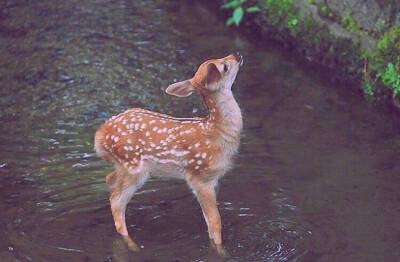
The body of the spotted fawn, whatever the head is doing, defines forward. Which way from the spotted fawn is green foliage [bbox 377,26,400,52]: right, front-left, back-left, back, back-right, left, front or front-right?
front-left

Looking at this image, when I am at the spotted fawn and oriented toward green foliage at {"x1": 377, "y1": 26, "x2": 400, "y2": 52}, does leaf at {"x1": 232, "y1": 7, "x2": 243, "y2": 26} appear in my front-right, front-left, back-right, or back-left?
front-left

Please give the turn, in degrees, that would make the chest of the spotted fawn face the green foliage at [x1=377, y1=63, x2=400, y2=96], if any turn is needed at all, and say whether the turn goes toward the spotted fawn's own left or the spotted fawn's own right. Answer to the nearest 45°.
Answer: approximately 45° to the spotted fawn's own left

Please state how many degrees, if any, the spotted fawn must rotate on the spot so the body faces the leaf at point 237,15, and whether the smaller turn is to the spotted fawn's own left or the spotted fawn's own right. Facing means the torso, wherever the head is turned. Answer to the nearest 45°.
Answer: approximately 90° to the spotted fawn's own left

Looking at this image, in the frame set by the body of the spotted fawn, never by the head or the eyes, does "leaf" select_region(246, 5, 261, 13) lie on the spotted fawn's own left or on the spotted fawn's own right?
on the spotted fawn's own left

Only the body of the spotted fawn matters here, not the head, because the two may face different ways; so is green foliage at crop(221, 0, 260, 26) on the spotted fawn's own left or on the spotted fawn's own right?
on the spotted fawn's own left

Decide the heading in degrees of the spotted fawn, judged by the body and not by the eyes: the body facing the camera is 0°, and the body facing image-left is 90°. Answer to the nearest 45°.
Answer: approximately 270°

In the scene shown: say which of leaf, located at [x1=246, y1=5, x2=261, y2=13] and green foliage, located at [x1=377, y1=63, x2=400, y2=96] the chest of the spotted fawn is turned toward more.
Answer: the green foliage
